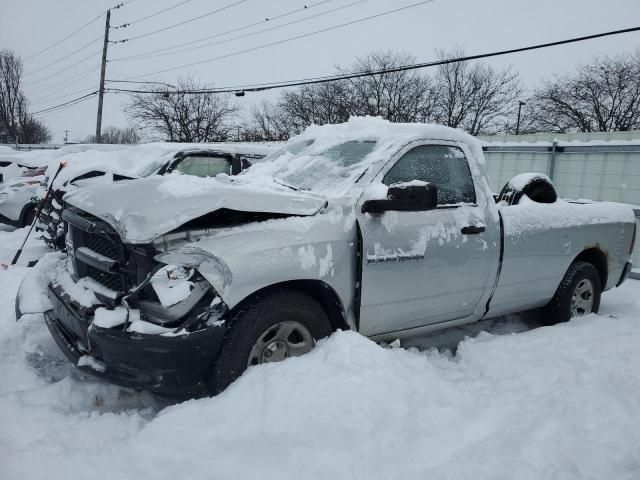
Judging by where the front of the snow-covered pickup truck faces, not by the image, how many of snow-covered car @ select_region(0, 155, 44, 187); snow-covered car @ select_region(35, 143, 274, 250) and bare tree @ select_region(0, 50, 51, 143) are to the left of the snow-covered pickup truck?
0

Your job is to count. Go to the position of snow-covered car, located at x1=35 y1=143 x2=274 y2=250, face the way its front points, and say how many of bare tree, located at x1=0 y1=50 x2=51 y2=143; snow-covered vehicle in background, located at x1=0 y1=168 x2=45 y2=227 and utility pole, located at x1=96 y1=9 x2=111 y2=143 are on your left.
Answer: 0

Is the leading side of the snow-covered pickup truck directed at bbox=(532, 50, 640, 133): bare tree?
no

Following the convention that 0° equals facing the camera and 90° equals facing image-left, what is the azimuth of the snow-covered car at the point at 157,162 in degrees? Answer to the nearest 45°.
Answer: approximately 45°

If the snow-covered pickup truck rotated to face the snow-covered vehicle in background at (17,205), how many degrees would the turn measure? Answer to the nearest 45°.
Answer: approximately 90° to its right

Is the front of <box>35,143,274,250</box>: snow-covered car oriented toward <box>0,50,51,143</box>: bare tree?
no

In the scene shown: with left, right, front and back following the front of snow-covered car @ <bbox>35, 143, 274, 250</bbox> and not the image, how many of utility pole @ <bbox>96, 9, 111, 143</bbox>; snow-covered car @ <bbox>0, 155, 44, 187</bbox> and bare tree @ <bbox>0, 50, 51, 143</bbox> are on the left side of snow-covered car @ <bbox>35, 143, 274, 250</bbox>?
0

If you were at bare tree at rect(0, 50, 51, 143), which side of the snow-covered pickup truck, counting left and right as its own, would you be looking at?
right

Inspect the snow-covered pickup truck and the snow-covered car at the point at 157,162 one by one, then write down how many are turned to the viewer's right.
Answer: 0

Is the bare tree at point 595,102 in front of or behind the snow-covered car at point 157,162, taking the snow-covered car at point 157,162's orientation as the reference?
behind

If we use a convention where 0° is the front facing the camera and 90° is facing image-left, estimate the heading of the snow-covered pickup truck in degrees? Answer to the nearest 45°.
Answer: approximately 45°

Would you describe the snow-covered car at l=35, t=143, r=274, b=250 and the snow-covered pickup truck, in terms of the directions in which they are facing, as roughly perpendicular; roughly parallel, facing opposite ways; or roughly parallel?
roughly parallel

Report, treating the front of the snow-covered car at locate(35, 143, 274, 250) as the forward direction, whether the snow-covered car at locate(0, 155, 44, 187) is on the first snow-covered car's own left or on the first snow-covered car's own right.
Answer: on the first snow-covered car's own right

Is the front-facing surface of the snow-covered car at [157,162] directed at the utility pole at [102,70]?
no

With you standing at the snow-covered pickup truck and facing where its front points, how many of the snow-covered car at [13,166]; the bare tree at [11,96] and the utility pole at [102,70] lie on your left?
0

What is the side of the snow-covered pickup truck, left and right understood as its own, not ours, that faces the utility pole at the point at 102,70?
right
